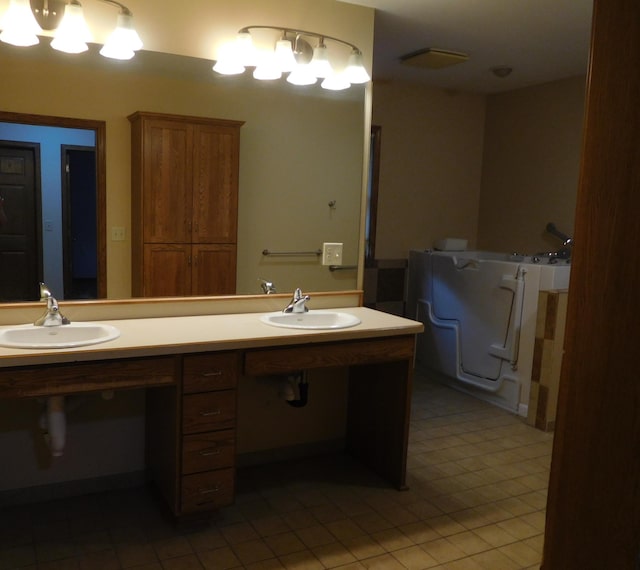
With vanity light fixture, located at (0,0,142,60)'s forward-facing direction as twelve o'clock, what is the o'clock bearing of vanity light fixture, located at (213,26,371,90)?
vanity light fixture, located at (213,26,371,90) is roughly at 9 o'clock from vanity light fixture, located at (0,0,142,60).

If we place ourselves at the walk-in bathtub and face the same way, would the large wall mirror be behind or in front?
in front

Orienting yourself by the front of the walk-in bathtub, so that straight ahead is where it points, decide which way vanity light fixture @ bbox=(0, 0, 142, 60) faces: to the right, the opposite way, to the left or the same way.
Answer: to the left

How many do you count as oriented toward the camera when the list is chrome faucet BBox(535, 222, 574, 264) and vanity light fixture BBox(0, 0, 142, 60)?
1

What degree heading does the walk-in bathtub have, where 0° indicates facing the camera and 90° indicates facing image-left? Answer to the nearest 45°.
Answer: approximately 45°

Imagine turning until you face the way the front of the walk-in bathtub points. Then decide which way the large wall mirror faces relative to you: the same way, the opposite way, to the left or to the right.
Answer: to the left

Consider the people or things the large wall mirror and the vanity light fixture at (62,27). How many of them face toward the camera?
2

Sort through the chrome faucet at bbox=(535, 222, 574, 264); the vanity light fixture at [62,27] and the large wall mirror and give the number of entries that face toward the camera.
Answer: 2

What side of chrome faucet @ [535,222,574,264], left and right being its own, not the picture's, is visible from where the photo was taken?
left
